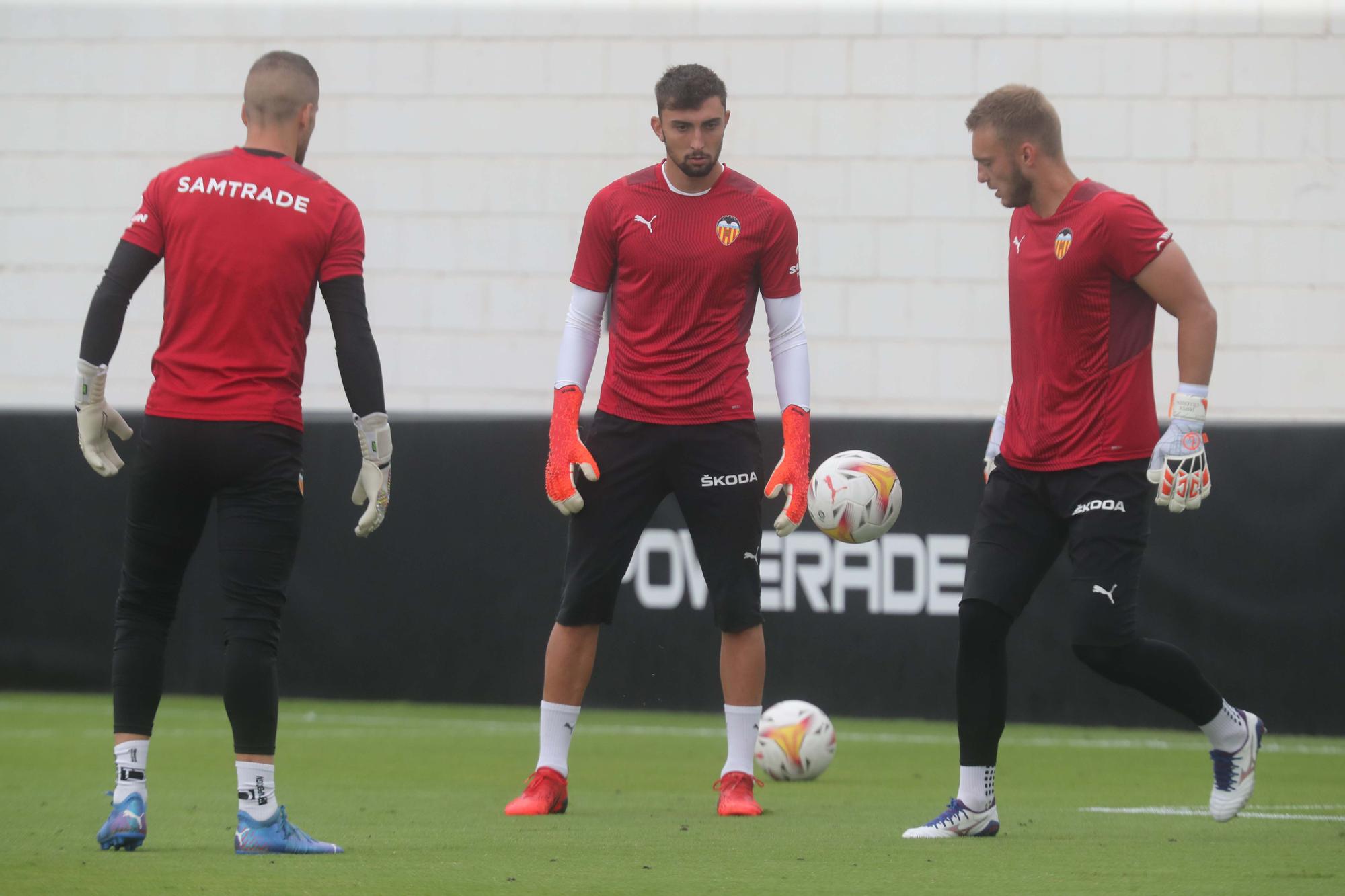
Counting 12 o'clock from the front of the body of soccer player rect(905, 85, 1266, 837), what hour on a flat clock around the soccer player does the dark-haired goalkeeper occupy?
The dark-haired goalkeeper is roughly at 2 o'clock from the soccer player.

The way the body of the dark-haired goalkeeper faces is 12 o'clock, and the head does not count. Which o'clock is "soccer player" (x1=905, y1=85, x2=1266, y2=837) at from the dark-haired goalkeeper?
The soccer player is roughly at 10 o'clock from the dark-haired goalkeeper.

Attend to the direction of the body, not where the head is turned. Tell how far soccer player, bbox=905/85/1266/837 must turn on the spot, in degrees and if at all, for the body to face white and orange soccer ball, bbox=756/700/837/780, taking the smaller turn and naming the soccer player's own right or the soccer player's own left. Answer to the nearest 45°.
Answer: approximately 90° to the soccer player's own right

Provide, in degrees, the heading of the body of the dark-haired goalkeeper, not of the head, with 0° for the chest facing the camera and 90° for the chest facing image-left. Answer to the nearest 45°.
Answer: approximately 0°

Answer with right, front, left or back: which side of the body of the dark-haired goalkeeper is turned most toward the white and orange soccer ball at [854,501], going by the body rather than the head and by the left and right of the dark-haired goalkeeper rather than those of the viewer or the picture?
left

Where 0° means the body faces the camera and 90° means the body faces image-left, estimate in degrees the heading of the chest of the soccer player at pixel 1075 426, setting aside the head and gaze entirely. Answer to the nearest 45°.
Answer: approximately 45°

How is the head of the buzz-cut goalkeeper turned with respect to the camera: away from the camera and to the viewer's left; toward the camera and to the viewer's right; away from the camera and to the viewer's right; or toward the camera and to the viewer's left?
away from the camera and to the viewer's right

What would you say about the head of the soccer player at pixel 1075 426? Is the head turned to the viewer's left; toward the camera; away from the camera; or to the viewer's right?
to the viewer's left

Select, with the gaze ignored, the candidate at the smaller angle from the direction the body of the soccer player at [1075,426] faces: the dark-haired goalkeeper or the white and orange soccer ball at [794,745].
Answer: the dark-haired goalkeeper
